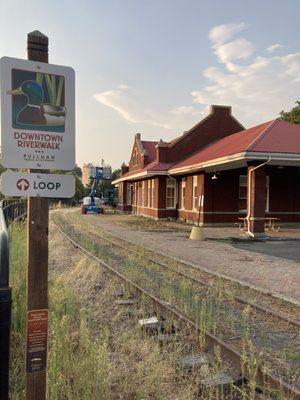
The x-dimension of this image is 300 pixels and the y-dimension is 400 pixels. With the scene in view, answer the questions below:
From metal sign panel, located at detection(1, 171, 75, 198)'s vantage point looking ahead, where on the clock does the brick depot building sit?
The brick depot building is roughly at 7 o'clock from the metal sign panel.

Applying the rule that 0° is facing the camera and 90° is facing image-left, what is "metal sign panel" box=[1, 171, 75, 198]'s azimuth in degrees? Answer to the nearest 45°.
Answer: approximately 0°

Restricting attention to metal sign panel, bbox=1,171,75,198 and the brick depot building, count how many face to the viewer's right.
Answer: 0

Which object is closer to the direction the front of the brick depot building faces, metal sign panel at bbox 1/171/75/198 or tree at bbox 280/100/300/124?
the metal sign panel

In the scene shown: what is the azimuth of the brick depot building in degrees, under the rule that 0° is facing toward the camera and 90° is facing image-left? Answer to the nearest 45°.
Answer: approximately 45°

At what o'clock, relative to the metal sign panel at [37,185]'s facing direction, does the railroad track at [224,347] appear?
The railroad track is roughly at 8 o'clock from the metal sign panel.

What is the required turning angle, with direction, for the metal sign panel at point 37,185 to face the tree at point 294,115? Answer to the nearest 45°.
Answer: approximately 135° to its left

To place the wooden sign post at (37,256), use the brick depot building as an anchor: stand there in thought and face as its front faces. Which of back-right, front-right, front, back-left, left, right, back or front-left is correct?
front-left

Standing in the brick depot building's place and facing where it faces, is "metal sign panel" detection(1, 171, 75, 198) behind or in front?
in front

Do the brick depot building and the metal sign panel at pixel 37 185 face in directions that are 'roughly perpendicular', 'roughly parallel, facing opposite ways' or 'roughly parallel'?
roughly perpendicular

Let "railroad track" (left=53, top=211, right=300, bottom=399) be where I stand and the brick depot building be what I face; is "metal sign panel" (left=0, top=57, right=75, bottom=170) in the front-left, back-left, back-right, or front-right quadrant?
back-left
